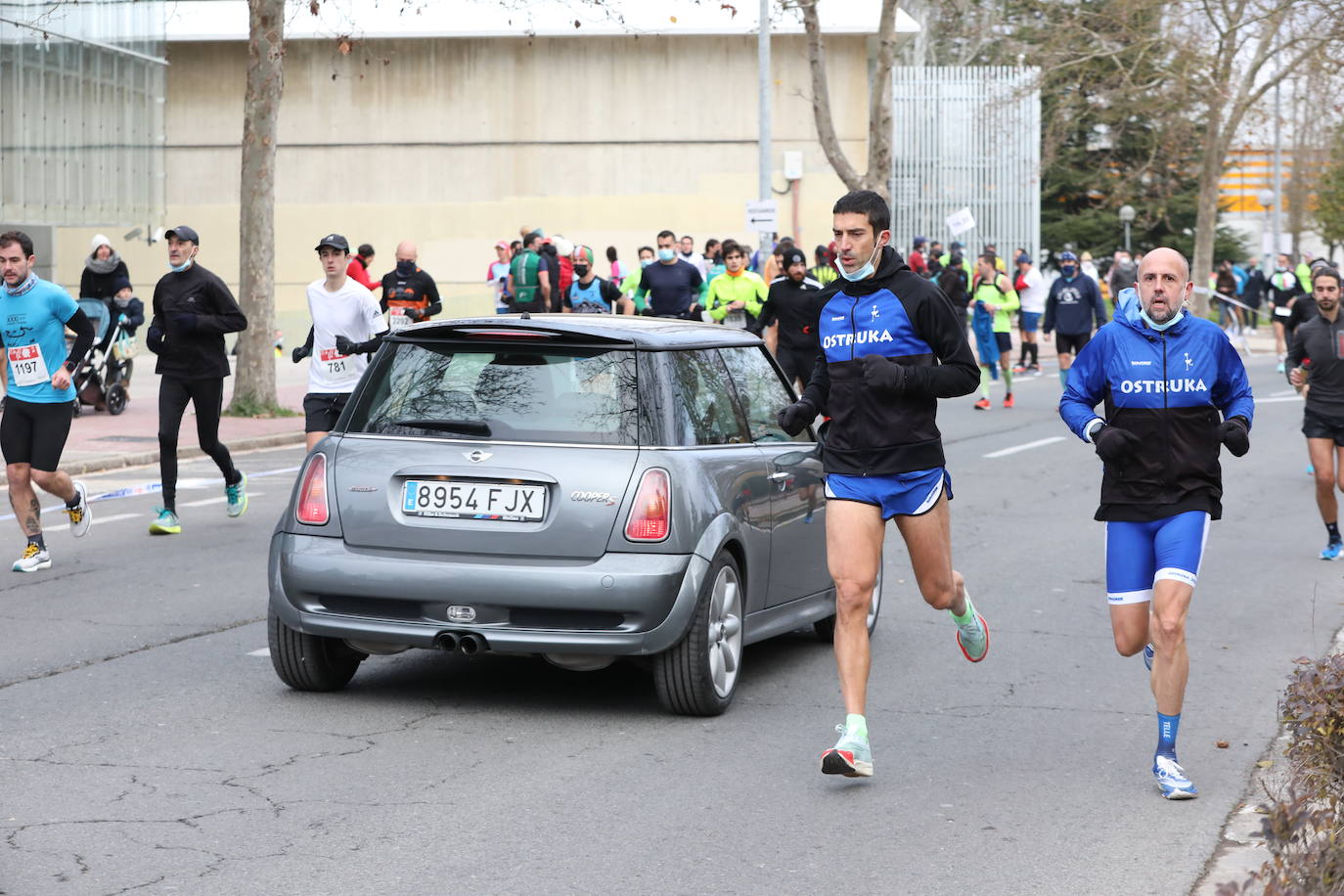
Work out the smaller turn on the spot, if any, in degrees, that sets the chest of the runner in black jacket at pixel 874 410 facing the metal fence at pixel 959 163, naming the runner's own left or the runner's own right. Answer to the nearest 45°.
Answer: approximately 135° to the runner's own right

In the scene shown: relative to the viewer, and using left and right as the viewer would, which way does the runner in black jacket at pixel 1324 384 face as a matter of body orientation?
facing the viewer

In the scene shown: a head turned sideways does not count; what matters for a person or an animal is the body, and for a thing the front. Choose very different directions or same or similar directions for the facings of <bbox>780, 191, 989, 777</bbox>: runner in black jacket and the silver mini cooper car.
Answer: very different directions

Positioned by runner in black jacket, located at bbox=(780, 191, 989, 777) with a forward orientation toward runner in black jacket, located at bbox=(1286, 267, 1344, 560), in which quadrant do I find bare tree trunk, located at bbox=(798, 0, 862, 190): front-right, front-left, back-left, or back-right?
front-left

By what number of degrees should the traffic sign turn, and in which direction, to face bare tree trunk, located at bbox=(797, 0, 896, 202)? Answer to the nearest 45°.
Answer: approximately 135° to its left

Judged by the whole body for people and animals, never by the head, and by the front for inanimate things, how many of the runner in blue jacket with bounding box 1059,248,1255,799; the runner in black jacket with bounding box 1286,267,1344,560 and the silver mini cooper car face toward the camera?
2

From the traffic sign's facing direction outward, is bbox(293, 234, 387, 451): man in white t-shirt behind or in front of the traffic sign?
in front

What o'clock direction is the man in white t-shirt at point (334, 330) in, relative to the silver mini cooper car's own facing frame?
The man in white t-shirt is roughly at 10 o'clock from the silver mini cooper car.

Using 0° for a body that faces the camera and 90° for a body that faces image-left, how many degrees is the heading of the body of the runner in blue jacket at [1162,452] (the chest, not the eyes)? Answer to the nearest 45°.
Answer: approximately 0°

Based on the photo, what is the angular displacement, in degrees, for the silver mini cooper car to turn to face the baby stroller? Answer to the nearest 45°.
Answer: approximately 45° to its left

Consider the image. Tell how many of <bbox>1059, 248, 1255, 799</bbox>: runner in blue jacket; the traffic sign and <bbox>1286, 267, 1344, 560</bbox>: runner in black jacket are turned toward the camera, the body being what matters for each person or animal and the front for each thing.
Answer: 3
